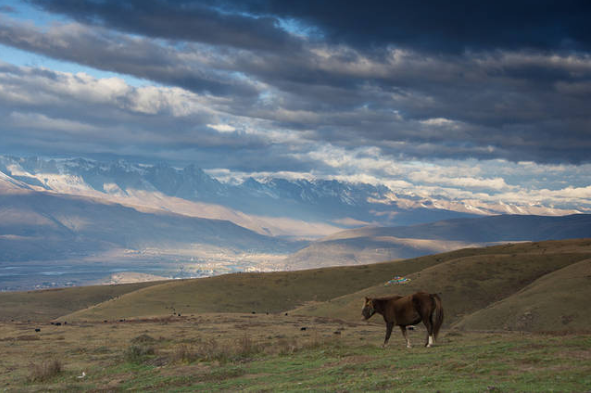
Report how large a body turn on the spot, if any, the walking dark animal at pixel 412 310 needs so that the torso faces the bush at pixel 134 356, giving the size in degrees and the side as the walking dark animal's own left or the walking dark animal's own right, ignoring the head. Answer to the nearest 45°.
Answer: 0° — it already faces it

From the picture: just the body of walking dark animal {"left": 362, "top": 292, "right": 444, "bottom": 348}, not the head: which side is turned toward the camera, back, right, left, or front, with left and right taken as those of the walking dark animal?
left

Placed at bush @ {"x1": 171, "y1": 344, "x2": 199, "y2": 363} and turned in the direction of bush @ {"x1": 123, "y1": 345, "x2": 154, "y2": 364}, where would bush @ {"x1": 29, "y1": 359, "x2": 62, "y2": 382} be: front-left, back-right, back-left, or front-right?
front-left

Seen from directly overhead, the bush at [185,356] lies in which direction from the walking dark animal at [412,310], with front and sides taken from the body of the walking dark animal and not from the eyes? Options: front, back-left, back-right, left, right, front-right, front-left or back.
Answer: front

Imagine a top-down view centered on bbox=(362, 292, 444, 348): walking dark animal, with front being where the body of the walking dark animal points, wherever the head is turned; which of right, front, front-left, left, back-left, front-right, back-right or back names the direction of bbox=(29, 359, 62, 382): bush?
front

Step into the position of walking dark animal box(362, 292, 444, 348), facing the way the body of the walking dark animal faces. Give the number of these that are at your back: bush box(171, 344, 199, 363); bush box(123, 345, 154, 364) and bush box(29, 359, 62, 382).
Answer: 0
